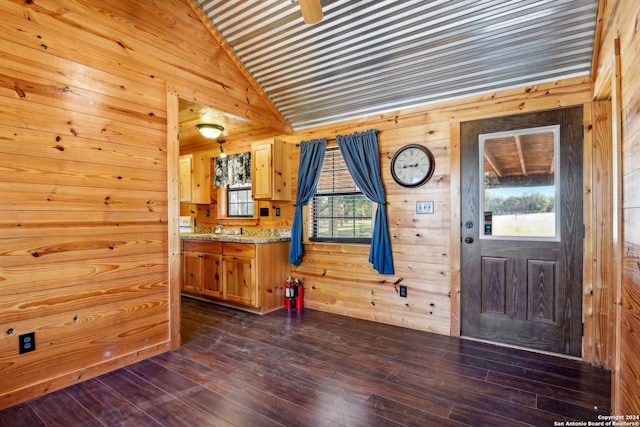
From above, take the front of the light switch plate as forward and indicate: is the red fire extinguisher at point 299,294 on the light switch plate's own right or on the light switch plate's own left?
on the light switch plate's own right

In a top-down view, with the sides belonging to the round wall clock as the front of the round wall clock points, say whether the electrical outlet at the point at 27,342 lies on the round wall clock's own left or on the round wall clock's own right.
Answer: on the round wall clock's own right

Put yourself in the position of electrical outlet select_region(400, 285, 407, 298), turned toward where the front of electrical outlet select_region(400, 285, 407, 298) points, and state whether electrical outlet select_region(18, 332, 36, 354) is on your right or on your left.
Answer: on your right

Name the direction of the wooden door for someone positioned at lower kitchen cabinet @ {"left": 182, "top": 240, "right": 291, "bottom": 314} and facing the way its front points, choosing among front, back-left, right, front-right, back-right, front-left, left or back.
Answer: left

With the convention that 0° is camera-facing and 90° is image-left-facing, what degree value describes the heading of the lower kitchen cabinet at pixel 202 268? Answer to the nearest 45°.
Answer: approximately 45°

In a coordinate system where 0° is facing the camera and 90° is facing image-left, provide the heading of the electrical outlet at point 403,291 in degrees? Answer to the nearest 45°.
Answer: approximately 0°

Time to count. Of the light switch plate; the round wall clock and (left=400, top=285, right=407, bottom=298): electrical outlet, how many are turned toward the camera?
3

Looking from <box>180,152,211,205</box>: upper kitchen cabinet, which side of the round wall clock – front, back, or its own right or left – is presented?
right
